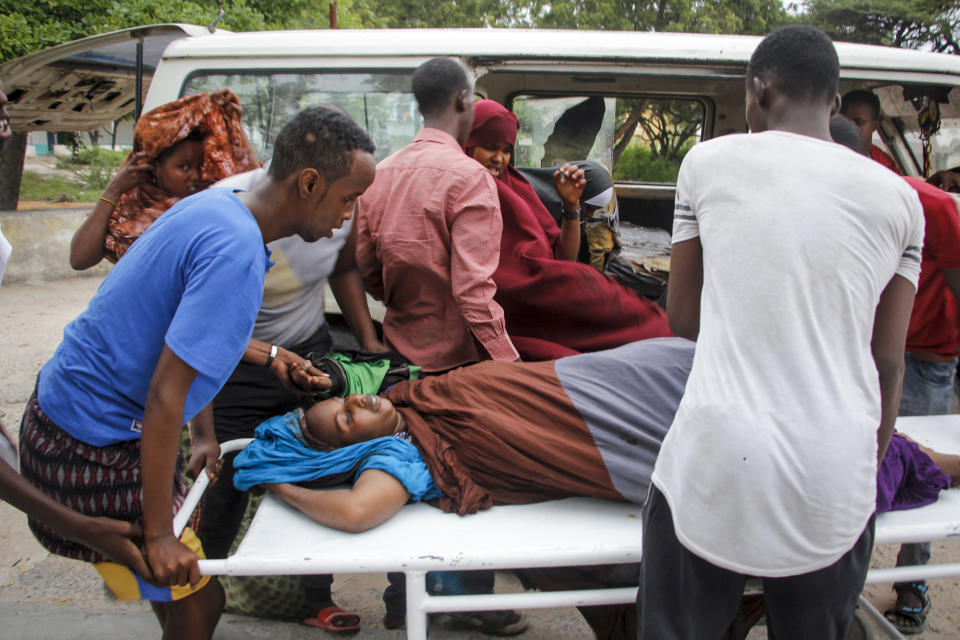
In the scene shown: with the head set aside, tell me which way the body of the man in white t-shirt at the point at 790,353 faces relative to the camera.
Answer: away from the camera

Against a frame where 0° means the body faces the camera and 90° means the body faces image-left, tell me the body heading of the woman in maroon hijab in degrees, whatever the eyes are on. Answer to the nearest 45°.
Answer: approximately 315°

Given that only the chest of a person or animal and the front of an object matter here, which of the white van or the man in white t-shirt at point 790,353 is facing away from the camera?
the man in white t-shirt

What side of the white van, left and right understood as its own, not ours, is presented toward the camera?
right

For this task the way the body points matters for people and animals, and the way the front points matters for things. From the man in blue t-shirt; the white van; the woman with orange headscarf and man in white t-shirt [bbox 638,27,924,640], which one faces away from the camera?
the man in white t-shirt

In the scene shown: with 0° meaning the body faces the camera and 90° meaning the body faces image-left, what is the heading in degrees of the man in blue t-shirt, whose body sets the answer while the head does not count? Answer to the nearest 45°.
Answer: approximately 270°

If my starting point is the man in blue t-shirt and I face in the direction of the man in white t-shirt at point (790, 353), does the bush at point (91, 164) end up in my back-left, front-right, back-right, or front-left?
back-left

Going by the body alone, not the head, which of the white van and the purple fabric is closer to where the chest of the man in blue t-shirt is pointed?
the purple fabric

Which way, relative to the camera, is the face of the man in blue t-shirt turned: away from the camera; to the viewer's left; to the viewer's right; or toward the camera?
to the viewer's right
